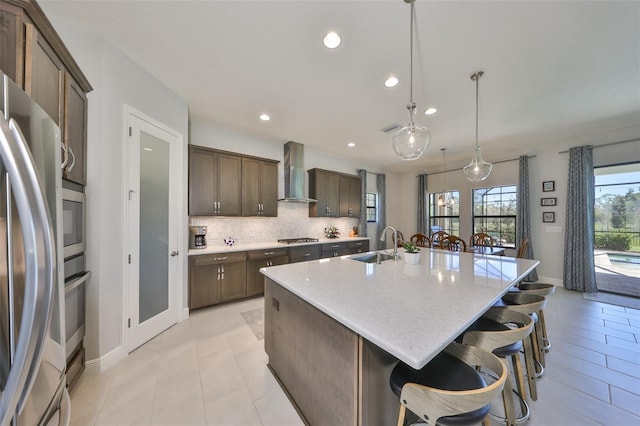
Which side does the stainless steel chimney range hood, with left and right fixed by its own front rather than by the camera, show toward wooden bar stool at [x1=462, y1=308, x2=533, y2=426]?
front

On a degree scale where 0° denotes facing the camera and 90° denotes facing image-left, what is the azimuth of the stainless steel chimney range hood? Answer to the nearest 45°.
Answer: approximately 315°

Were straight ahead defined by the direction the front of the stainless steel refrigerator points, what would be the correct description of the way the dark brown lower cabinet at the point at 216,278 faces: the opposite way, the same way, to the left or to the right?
to the right

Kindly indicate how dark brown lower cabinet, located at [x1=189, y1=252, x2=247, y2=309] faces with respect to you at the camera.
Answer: facing the viewer and to the right of the viewer

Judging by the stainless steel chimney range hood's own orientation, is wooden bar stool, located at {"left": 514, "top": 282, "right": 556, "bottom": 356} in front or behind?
in front

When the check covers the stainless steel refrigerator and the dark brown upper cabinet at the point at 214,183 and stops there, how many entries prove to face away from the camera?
0

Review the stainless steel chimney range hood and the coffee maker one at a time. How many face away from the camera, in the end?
0

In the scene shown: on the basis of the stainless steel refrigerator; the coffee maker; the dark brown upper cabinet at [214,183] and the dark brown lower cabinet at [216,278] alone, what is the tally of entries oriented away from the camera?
0

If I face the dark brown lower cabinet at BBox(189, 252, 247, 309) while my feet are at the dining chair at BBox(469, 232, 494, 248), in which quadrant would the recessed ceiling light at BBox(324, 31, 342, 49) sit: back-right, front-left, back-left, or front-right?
front-left

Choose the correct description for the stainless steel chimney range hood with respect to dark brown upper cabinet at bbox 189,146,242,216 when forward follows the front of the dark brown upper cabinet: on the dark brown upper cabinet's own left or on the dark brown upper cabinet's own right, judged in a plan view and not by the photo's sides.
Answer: on the dark brown upper cabinet's own left

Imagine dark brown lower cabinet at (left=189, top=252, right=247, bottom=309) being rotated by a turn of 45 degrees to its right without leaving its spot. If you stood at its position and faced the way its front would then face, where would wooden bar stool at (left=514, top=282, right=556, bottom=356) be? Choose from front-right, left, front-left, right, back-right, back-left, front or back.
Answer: front-left

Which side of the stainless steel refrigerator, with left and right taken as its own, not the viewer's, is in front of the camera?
right
